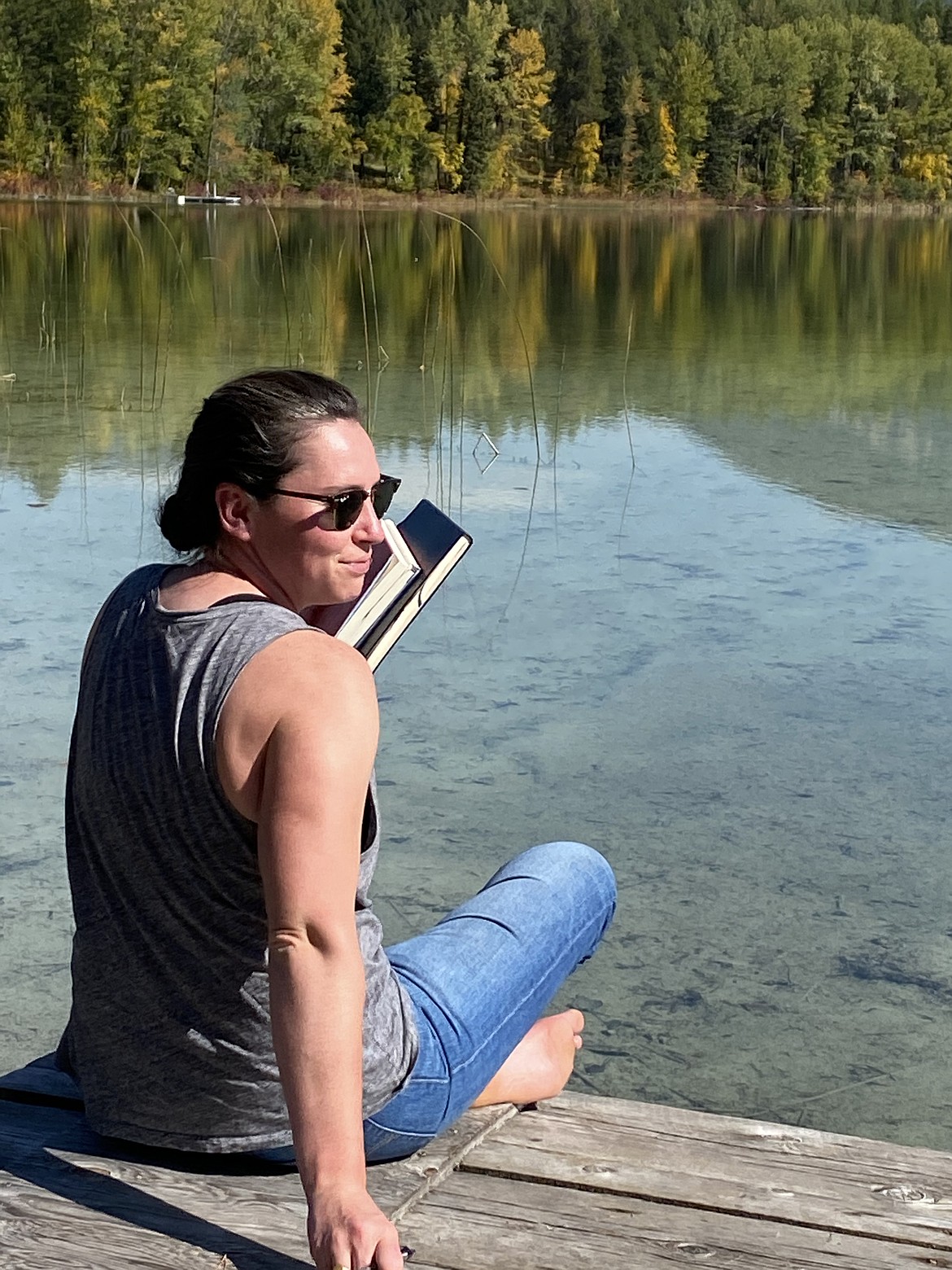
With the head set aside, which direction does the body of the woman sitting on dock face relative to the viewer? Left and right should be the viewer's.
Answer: facing away from the viewer and to the right of the viewer

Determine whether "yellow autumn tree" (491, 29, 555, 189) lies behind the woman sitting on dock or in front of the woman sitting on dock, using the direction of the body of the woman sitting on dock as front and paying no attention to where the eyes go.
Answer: in front
